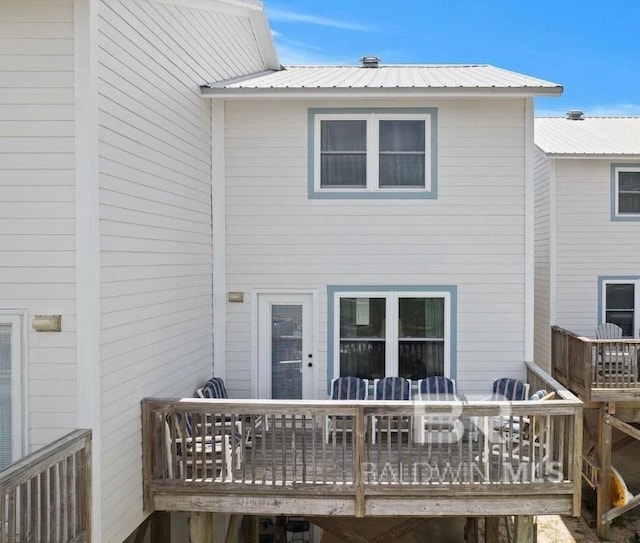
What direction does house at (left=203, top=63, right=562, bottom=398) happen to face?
toward the camera

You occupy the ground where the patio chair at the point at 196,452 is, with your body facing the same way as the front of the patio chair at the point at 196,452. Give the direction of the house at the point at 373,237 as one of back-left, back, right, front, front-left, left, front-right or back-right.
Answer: front-left

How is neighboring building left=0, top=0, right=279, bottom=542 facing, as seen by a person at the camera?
facing the viewer

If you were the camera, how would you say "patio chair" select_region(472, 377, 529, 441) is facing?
facing the viewer and to the left of the viewer

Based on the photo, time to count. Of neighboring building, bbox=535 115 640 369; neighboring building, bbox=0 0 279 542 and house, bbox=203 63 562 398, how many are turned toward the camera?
3

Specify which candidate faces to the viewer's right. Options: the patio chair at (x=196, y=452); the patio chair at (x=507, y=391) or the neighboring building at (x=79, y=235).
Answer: the patio chair at (x=196, y=452)

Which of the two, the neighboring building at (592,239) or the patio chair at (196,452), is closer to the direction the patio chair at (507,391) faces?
the patio chair

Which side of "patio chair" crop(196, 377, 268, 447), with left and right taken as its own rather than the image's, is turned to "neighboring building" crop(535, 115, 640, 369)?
left

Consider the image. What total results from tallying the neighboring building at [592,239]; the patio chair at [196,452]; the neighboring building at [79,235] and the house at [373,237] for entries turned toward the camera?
3

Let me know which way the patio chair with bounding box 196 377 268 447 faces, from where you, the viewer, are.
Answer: facing the viewer and to the right of the viewer

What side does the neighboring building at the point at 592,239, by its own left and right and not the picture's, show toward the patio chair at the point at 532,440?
front
